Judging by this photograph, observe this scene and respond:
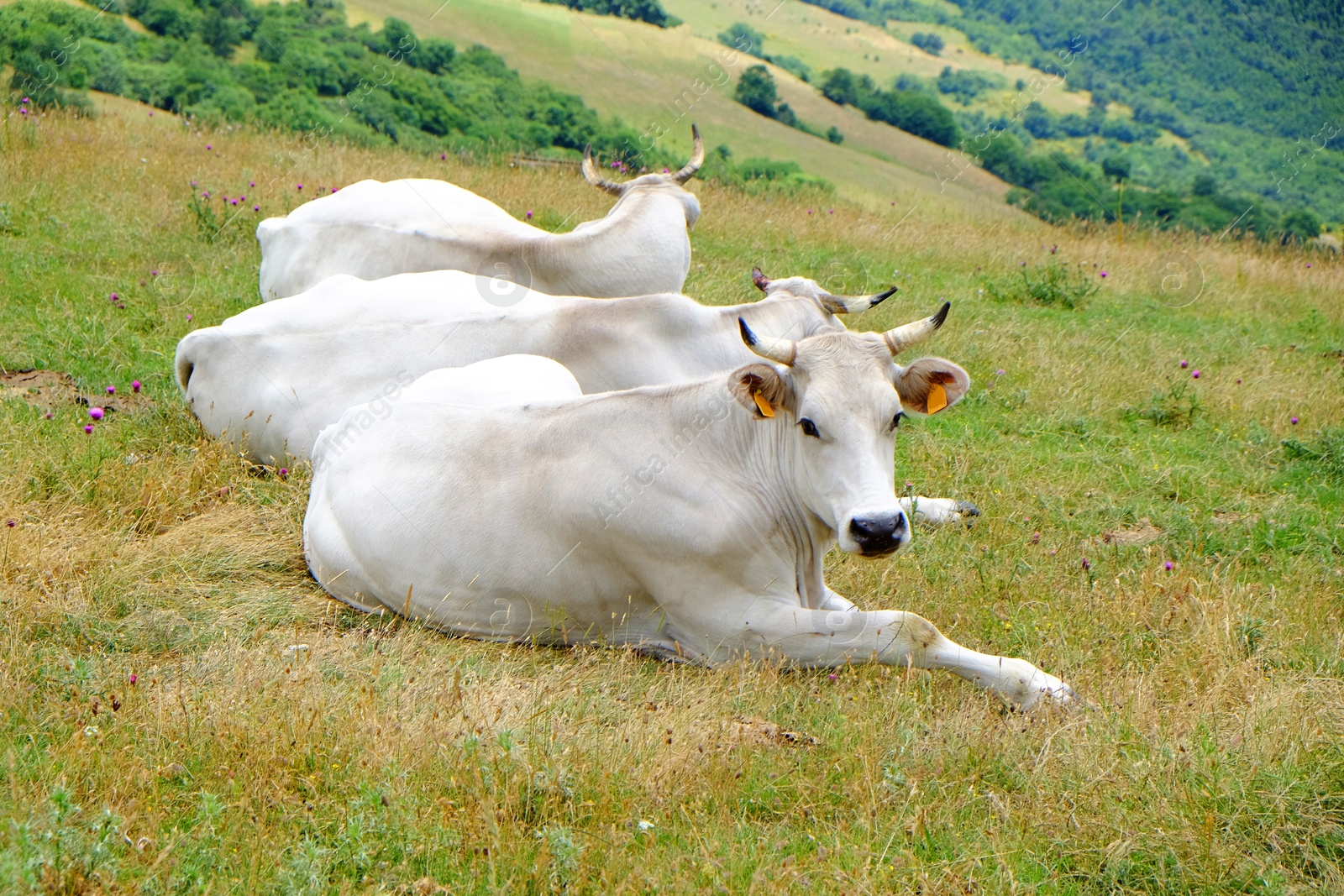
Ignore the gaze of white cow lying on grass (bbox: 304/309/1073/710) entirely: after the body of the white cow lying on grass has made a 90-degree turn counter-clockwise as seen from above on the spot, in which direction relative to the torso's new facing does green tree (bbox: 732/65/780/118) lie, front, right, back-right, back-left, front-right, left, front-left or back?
front-left

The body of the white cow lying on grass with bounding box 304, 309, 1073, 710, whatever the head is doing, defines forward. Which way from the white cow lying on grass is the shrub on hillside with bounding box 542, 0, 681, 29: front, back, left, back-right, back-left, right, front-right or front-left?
back-left

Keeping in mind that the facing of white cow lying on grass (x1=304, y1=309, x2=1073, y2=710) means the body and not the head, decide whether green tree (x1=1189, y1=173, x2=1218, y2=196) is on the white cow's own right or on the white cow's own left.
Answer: on the white cow's own left

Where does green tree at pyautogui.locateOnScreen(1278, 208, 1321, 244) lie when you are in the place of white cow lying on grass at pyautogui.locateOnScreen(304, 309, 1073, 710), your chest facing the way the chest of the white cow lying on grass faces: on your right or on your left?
on your left

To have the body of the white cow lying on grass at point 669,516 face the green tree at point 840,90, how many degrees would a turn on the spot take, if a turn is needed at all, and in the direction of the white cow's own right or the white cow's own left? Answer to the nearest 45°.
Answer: approximately 135° to the white cow's own left

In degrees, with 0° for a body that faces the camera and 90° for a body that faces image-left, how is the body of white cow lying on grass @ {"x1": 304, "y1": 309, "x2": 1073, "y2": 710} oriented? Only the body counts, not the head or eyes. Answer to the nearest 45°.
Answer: approximately 315°

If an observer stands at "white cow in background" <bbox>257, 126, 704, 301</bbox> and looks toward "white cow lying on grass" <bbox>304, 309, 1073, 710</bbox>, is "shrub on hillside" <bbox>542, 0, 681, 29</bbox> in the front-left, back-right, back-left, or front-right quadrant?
back-left

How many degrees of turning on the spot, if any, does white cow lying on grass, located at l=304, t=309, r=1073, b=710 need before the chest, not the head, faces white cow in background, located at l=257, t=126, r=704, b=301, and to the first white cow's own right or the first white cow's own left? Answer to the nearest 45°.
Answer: approximately 180°
